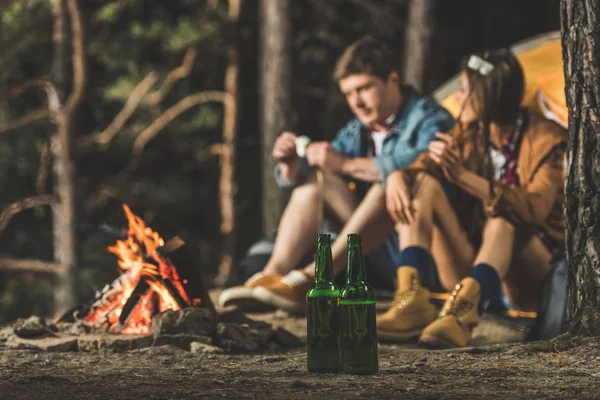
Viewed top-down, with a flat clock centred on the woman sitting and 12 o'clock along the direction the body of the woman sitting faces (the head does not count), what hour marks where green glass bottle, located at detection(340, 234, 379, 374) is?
The green glass bottle is roughly at 11 o'clock from the woman sitting.

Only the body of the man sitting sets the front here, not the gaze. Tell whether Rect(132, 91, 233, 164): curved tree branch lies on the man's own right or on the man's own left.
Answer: on the man's own right

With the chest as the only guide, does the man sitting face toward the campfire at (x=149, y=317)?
yes

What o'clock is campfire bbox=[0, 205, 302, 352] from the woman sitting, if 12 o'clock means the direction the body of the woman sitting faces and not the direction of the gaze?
The campfire is roughly at 1 o'clock from the woman sitting.

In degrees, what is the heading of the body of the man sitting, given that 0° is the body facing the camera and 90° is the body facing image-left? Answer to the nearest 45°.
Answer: approximately 45°

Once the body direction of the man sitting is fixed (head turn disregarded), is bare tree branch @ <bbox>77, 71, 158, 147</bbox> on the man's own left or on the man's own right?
on the man's own right

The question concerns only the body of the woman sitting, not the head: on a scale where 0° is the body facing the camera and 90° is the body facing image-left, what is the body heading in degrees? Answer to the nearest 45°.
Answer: approximately 45°

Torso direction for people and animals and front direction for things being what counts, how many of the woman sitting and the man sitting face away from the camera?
0

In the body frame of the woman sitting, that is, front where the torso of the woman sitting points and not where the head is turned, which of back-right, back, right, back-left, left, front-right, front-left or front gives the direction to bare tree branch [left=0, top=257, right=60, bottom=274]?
right

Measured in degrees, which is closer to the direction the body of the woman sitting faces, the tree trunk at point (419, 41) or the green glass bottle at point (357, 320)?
the green glass bottle

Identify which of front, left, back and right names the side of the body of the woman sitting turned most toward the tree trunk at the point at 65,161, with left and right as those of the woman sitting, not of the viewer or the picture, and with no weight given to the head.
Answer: right

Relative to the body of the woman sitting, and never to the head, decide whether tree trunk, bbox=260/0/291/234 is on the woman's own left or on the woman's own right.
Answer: on the woman's own right
